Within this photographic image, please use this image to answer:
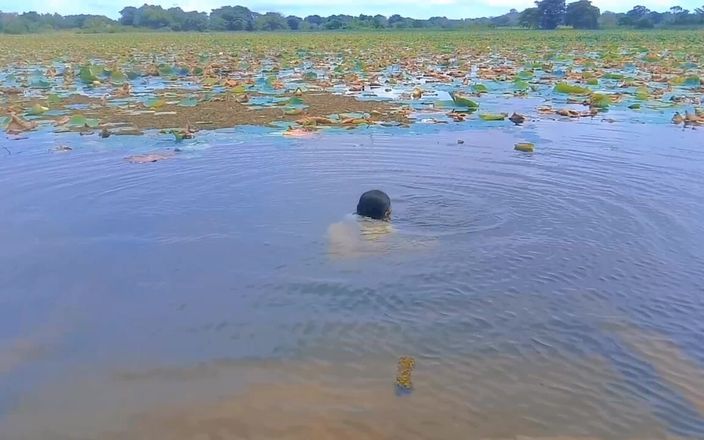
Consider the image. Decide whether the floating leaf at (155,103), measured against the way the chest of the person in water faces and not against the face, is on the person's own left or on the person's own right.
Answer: on the person's own left

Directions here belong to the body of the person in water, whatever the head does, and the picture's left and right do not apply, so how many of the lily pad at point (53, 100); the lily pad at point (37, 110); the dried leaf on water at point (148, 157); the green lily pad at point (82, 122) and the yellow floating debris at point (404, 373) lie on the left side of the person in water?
4

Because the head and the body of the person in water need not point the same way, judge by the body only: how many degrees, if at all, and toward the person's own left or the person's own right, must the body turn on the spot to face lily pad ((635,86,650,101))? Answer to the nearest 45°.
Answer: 0° — they already face it

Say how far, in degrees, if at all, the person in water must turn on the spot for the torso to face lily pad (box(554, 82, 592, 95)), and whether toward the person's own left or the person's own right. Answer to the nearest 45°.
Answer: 0° — they already face it

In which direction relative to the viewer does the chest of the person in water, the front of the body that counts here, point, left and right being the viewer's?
facing away from the viewer and to the right of the viewer

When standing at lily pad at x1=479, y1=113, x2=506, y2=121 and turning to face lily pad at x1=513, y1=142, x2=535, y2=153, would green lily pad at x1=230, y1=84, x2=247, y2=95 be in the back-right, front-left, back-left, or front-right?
back-right

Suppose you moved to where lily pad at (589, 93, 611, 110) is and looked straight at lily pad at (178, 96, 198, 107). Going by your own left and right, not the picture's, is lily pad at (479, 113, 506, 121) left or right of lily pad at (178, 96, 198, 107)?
left

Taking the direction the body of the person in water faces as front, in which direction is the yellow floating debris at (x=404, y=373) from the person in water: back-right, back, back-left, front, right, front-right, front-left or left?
back-right

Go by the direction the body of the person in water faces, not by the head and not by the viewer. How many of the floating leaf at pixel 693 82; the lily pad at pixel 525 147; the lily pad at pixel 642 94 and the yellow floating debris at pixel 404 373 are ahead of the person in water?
3

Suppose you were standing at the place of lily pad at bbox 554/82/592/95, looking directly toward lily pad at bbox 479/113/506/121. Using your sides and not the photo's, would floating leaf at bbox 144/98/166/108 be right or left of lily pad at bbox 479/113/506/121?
right

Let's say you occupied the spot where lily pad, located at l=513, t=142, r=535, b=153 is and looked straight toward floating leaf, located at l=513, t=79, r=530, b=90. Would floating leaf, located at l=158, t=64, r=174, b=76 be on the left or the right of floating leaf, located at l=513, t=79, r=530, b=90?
left
